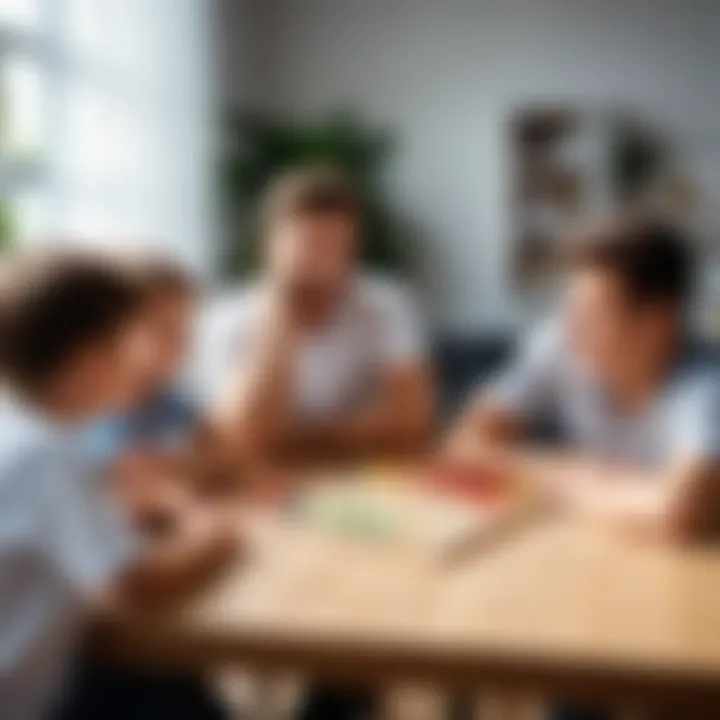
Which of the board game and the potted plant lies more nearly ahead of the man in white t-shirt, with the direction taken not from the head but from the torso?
the board game

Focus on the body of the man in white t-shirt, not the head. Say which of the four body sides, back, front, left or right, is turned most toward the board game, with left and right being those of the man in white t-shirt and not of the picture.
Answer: front

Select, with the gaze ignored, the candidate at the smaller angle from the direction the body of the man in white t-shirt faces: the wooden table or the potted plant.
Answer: the wooden table

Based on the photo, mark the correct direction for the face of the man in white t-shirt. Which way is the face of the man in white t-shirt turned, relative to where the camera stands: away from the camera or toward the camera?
toward the camera

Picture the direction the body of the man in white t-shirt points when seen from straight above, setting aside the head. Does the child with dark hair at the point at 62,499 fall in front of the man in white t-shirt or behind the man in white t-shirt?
in front

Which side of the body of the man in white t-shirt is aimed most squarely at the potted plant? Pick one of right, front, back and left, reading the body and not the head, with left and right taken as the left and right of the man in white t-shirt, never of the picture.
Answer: back

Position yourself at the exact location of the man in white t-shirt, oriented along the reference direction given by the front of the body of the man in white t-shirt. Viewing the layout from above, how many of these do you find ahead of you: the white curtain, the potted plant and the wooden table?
1

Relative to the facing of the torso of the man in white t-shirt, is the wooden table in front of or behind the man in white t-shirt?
in front

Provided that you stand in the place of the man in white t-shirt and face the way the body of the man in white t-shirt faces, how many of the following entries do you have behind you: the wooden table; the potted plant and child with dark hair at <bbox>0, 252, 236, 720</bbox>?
1

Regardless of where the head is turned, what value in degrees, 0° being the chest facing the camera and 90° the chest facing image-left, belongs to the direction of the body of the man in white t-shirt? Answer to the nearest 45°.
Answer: approximately 0°
